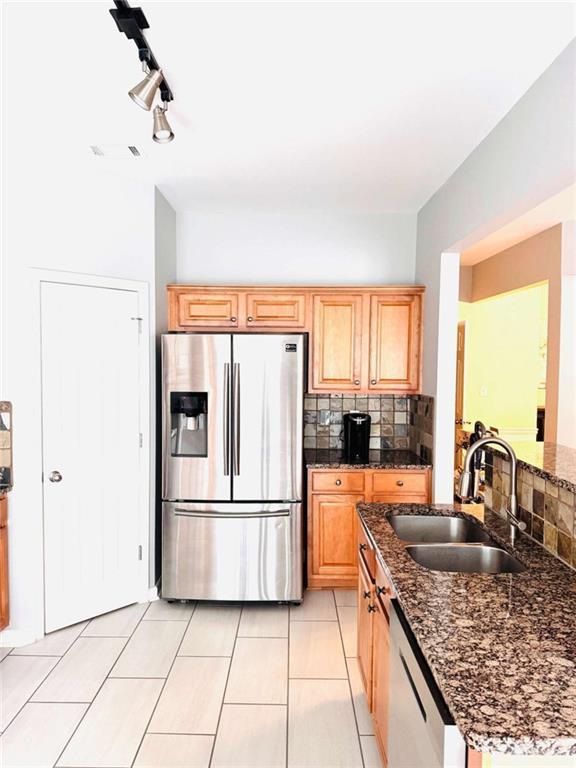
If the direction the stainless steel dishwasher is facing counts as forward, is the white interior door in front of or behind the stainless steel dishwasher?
in front

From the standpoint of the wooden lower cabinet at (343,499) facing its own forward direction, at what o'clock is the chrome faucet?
The chrome faucet is roughly at 11 o'clock from the wooden lower cabinet.

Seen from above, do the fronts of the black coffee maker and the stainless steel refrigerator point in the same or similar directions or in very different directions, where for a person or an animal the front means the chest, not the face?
same or similar directions

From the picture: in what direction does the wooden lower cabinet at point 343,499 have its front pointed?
toward the camera

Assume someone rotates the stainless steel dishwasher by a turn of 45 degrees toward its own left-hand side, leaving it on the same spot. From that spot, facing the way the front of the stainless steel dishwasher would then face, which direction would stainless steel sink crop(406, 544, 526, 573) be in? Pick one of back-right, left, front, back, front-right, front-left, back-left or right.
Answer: back-right

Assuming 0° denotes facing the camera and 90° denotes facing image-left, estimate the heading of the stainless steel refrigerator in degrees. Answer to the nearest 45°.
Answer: approximately 0°

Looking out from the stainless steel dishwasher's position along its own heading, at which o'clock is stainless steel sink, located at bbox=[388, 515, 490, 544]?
The stainless steel sink is roughly at 3 o'clock from the stainless steel dishwasher.

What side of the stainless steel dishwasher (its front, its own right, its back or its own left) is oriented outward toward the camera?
left

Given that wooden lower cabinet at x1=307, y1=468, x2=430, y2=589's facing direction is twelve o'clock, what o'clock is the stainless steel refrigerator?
The stainless steel refrigerator is roughly at 2 o'clock from the wooden lower cabinet.

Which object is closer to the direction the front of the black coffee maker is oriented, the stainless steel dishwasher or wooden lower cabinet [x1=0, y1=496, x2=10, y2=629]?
the stainless steel dishwasher

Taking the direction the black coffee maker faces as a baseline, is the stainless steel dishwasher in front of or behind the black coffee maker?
in front

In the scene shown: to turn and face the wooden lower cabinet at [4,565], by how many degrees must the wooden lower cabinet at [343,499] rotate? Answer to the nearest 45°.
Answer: approximately 45° to its right

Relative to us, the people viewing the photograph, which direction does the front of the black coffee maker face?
facing the viewer
